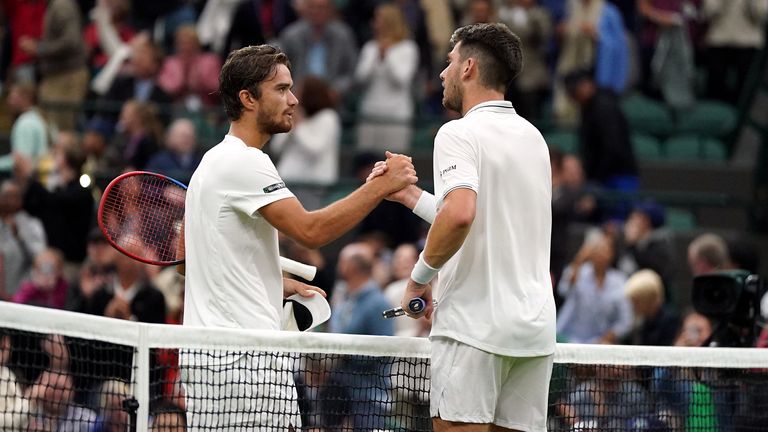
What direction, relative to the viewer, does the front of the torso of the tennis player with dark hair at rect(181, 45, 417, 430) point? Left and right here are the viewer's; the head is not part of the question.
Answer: facing to the right of the viewer

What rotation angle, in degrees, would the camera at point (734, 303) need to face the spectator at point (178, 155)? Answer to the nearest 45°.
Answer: approximately 90° to its right

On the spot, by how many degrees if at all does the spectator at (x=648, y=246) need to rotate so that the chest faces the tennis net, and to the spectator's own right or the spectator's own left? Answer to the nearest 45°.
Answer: approximately 45° to the spectator's own left

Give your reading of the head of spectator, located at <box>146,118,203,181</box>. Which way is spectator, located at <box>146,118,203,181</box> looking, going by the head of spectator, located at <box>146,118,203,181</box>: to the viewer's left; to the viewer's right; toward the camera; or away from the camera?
toward the camera

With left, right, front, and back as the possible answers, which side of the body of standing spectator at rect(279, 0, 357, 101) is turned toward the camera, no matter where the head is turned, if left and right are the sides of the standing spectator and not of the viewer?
front

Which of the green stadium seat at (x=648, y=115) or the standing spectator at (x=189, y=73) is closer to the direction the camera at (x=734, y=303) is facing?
the standing spectator

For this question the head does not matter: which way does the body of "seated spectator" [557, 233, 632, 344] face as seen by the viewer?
toward the camera

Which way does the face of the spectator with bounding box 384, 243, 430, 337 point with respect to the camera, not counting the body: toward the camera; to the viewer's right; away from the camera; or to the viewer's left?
toward the camera

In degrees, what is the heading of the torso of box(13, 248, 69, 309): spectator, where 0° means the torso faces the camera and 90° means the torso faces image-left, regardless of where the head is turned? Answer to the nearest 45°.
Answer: approximately 0°

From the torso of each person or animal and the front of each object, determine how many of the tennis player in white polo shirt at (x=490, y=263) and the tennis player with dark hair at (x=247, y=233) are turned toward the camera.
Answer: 0

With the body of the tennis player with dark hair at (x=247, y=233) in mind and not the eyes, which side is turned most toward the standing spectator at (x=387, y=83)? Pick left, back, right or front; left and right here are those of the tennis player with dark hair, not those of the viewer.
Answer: left

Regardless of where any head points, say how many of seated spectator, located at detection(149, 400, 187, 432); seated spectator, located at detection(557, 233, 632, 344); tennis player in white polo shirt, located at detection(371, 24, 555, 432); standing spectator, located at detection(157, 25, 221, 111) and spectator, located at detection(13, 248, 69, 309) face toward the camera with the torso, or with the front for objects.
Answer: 4
